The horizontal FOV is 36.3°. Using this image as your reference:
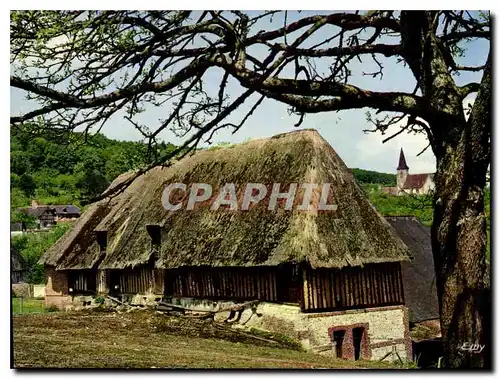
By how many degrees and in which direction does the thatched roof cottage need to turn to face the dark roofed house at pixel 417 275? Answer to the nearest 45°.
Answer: approximately 135° to its left

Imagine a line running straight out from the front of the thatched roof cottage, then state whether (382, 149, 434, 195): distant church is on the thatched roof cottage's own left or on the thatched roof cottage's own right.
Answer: on the thatched roof cottage's own left

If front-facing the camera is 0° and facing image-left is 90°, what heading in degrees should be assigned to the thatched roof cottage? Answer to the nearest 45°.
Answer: approximately 45°
